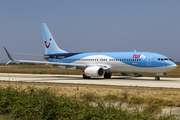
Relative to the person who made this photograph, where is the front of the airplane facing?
facing the viewer and to the right of the viewer
